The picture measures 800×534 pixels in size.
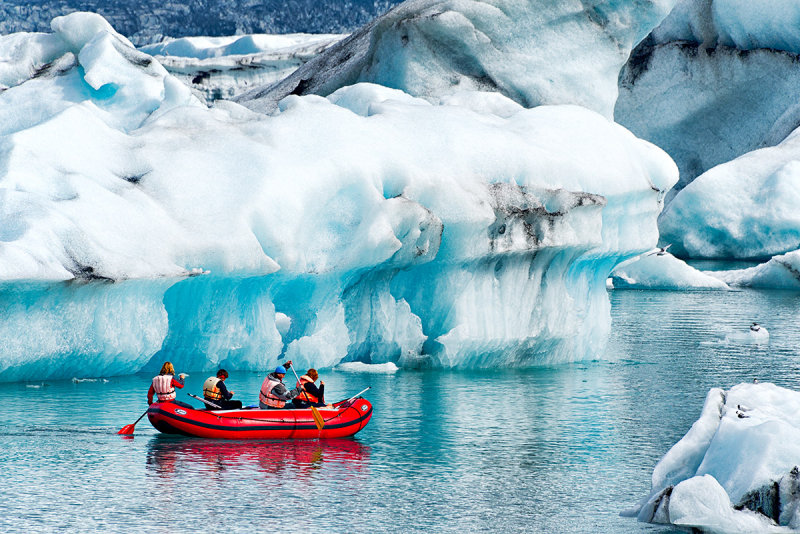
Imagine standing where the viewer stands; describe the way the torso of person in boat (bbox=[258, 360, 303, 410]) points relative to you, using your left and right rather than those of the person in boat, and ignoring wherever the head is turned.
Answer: facing away from the viewer and to the right of the viewer

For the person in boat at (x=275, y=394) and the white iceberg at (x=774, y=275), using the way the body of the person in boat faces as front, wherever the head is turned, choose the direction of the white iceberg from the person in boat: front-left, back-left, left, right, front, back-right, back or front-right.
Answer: front

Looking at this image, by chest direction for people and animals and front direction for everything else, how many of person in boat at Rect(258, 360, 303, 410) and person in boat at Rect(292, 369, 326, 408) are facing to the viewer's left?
0

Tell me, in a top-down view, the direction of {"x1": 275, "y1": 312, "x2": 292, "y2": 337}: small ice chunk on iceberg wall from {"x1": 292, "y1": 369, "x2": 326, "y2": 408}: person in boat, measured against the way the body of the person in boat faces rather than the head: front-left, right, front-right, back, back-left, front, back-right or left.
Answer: front-left

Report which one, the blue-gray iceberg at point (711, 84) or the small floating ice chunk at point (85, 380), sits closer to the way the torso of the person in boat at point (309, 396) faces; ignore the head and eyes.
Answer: the blue-gray iceberg

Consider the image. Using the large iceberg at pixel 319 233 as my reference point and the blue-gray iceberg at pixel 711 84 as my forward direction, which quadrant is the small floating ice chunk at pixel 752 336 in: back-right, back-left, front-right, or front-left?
front-right

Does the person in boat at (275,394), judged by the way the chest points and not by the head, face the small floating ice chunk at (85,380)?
no

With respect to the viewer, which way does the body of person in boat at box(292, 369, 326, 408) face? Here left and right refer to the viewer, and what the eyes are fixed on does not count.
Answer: facing away from the viewer and to the right of the viewer

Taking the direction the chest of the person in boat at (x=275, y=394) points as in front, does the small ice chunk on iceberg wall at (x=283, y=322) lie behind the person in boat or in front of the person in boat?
in front

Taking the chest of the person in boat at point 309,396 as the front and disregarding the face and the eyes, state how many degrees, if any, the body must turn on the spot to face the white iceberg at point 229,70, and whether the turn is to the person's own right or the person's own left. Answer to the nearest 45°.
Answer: approximately 45° to the person's own left

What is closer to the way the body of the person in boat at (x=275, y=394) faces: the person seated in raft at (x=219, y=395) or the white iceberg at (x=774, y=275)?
the white iceberg

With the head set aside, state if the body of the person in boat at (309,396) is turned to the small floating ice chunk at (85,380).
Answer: no

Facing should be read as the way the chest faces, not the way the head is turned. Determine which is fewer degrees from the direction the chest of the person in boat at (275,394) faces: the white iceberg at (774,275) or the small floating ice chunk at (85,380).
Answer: the white iceberg

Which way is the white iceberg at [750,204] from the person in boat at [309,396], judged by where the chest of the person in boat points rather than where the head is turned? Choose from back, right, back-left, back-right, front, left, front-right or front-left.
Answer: front

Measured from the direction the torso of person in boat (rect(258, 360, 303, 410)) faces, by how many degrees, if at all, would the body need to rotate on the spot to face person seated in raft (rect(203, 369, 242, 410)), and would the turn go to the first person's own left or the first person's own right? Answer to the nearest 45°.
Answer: approximately 135° to the first person's own left

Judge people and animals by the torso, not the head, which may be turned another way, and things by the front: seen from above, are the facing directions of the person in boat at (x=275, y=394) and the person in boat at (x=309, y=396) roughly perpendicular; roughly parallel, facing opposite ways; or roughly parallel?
roughly parallel
